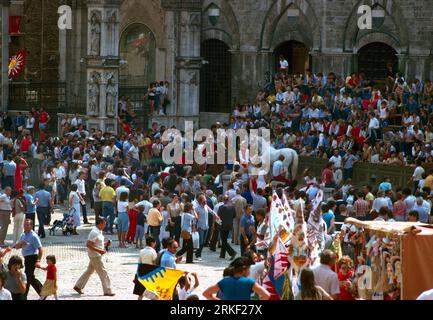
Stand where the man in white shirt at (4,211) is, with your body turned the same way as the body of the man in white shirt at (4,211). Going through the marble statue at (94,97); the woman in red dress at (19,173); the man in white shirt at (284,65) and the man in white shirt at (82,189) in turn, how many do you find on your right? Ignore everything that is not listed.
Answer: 0

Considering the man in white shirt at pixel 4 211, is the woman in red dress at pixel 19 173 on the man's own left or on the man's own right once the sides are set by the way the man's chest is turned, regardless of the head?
on the man's own left

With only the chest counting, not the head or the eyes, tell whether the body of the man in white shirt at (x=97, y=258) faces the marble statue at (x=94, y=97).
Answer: no

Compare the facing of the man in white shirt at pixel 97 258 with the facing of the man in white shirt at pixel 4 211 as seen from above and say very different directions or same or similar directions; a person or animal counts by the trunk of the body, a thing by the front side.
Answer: same or similar directions

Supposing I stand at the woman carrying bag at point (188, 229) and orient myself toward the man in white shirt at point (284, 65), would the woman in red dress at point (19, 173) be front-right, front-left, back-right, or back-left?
front-left

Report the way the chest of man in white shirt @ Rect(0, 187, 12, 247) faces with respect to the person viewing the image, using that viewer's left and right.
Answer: facing to the right of the viewer

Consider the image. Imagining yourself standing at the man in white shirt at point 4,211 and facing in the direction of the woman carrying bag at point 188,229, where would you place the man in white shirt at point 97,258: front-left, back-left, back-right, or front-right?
front-right
